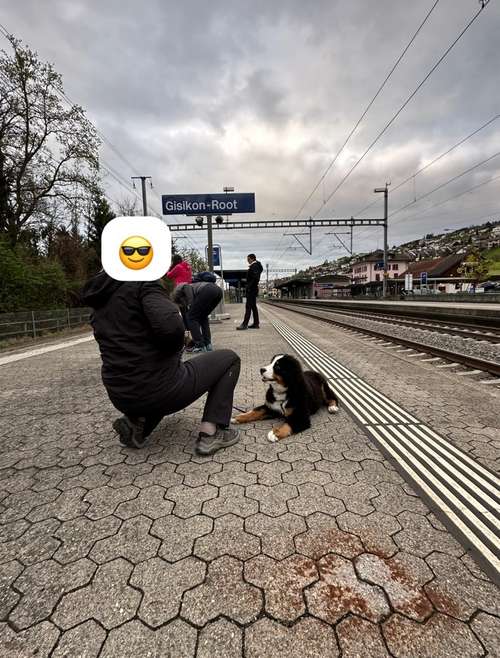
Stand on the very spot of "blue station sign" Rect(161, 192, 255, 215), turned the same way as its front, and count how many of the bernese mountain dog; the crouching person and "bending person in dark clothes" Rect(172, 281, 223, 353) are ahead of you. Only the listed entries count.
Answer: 3

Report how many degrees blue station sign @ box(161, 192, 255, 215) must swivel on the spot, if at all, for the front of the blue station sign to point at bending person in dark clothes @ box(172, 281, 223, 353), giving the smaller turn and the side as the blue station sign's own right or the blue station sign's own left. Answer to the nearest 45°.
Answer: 0° — it already faces them

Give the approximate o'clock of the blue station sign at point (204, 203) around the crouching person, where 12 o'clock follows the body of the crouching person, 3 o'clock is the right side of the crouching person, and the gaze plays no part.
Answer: The blue station sign is roughly at 11 o'clock from the crouching person.

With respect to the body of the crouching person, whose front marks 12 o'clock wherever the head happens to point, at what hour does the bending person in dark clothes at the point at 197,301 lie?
The bending person in dark clothes is roughly at 11 o'clock from the crouching person.

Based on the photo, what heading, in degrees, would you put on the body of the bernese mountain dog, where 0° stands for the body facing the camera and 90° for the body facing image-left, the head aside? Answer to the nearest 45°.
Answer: approximately 45°

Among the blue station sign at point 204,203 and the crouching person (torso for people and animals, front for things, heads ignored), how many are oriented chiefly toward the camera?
1

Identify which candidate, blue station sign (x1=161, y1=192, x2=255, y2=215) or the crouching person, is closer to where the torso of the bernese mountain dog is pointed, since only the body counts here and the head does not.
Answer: the crouching person

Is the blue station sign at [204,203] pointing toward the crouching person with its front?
yes

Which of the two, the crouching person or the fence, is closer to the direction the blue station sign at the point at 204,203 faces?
the crouching person

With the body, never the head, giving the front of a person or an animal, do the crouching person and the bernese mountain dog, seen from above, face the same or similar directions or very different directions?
very different directions

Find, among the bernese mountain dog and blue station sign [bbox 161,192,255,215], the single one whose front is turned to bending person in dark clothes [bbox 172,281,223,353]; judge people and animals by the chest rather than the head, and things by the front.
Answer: the blue station sign

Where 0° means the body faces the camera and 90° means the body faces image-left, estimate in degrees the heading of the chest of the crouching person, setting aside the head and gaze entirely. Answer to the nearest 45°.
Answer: approximately 225°
